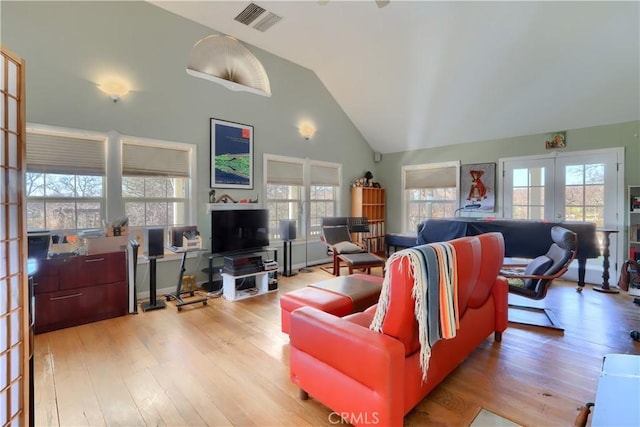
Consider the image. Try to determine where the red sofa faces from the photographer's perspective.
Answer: facing away from the viewer and to the left of the viewer

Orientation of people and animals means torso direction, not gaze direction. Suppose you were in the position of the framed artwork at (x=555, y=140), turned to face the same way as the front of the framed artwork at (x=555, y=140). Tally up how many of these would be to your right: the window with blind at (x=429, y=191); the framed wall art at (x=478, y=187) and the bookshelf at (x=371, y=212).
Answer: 3

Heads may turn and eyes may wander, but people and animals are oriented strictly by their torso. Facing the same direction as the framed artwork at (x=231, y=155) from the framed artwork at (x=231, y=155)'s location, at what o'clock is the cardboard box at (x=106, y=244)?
The cardboard box is roughly at 3 o'clock from the framed artwork.

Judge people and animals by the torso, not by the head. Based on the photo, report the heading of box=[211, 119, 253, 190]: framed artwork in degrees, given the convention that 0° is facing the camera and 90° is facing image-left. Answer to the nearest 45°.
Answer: approximately 315°

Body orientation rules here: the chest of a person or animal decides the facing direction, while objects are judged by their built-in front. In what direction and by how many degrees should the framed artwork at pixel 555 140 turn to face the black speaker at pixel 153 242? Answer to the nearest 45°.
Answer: approximately 45° to its right

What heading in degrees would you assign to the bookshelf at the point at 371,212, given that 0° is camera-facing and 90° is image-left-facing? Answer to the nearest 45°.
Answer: approximately 315°

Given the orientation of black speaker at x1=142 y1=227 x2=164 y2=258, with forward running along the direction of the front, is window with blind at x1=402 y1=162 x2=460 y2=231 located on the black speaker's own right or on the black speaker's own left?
on the black speaker's own left

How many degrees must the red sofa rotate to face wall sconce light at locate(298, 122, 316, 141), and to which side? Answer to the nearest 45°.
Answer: approximately 45° to its right

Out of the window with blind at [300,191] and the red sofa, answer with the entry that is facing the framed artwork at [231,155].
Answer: the red sofa

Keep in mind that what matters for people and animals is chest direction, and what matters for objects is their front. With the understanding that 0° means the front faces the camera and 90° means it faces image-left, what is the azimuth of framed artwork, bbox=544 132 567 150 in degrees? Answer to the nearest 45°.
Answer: approximately 0°

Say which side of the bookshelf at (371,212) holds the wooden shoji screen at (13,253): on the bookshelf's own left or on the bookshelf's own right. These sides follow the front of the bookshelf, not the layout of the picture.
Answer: on the bookshelf's own right

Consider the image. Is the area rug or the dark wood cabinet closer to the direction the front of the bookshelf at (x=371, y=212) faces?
the area rug
